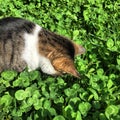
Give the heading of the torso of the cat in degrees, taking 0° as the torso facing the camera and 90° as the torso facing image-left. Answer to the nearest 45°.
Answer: approximately 270°
